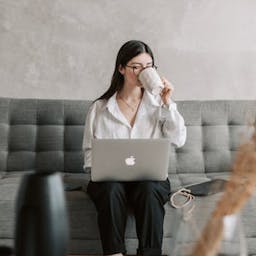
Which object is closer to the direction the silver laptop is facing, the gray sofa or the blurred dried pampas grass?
the gray sofa

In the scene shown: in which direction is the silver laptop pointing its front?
away from the camera

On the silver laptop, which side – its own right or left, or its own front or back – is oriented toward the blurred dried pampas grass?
back

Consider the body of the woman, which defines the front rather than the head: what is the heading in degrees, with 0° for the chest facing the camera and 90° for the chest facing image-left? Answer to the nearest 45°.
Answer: approximately 0°

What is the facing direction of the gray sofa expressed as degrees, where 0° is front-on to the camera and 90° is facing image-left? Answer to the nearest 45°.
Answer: approximately 0°

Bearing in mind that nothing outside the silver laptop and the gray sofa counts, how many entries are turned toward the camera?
1

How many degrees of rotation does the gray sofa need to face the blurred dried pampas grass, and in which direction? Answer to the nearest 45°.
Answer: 0° — it already faces it

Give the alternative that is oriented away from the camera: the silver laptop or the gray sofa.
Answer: the silver laptop
